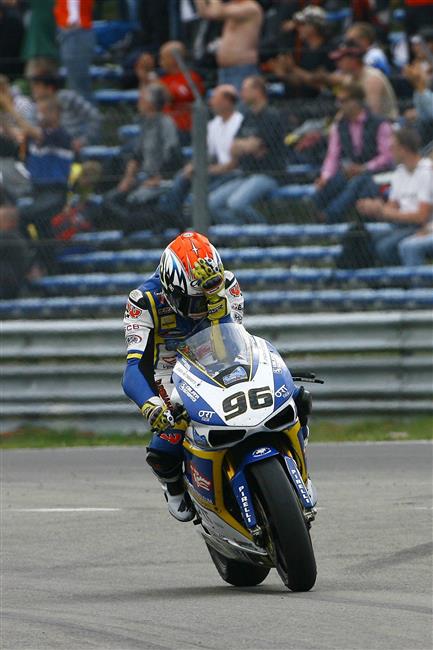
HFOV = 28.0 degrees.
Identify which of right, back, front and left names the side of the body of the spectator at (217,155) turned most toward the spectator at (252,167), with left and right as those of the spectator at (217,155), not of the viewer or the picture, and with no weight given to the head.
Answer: left

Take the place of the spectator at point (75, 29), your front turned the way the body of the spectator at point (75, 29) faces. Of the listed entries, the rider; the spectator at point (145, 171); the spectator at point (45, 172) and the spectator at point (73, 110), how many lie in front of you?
4

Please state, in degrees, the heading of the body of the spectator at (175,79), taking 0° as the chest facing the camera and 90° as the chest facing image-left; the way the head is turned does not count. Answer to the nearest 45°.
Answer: approximately 45°

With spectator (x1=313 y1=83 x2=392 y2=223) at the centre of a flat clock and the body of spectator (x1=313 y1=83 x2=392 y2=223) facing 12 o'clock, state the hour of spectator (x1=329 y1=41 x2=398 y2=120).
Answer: spectator (x1=329 y1=41 x2=398 y2=120) is roughly at 5 o'clock from spectator (x1=313 y1=83 x2=392 y2=223).

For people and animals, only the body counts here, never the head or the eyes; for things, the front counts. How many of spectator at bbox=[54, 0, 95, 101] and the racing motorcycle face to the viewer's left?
0

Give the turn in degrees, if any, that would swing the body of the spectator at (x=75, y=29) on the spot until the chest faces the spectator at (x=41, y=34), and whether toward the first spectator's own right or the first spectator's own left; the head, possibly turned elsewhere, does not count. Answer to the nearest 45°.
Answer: approximately 135° to the first spectator's own right

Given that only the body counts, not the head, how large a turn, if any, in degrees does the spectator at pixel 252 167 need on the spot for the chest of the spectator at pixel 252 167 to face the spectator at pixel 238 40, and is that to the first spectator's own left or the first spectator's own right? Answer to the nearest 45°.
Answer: approximately 135° to the first spectator's own right

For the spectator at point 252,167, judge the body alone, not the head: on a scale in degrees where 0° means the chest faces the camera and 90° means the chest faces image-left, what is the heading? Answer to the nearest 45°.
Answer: approximately 45°

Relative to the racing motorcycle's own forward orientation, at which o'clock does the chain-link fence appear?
The chain-link fence is roughly at 6 o'clock from the racing motorcycle.

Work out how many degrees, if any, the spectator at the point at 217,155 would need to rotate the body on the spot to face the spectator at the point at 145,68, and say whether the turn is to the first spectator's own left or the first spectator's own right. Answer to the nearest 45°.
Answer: approximately 135° to the first spectator's own right

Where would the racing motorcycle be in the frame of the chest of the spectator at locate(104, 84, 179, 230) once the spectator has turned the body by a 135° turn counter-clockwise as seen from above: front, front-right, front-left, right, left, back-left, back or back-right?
right
